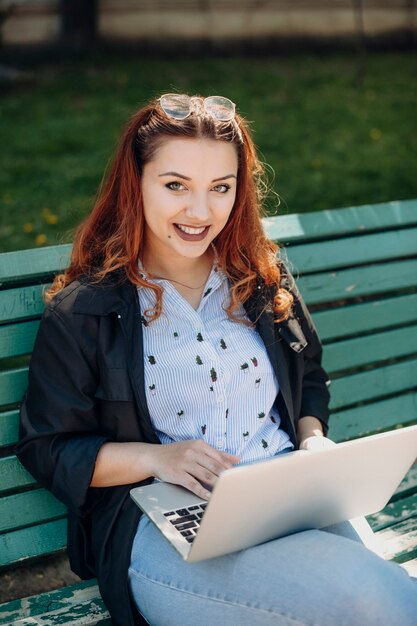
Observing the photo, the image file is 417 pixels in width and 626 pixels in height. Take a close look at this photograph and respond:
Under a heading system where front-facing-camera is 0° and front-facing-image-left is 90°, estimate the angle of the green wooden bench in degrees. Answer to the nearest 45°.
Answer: approximately 315°

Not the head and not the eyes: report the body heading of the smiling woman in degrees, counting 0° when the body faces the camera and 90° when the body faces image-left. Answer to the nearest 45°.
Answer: approximately 315°

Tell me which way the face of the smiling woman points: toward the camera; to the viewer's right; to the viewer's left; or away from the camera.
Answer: toward the camera
